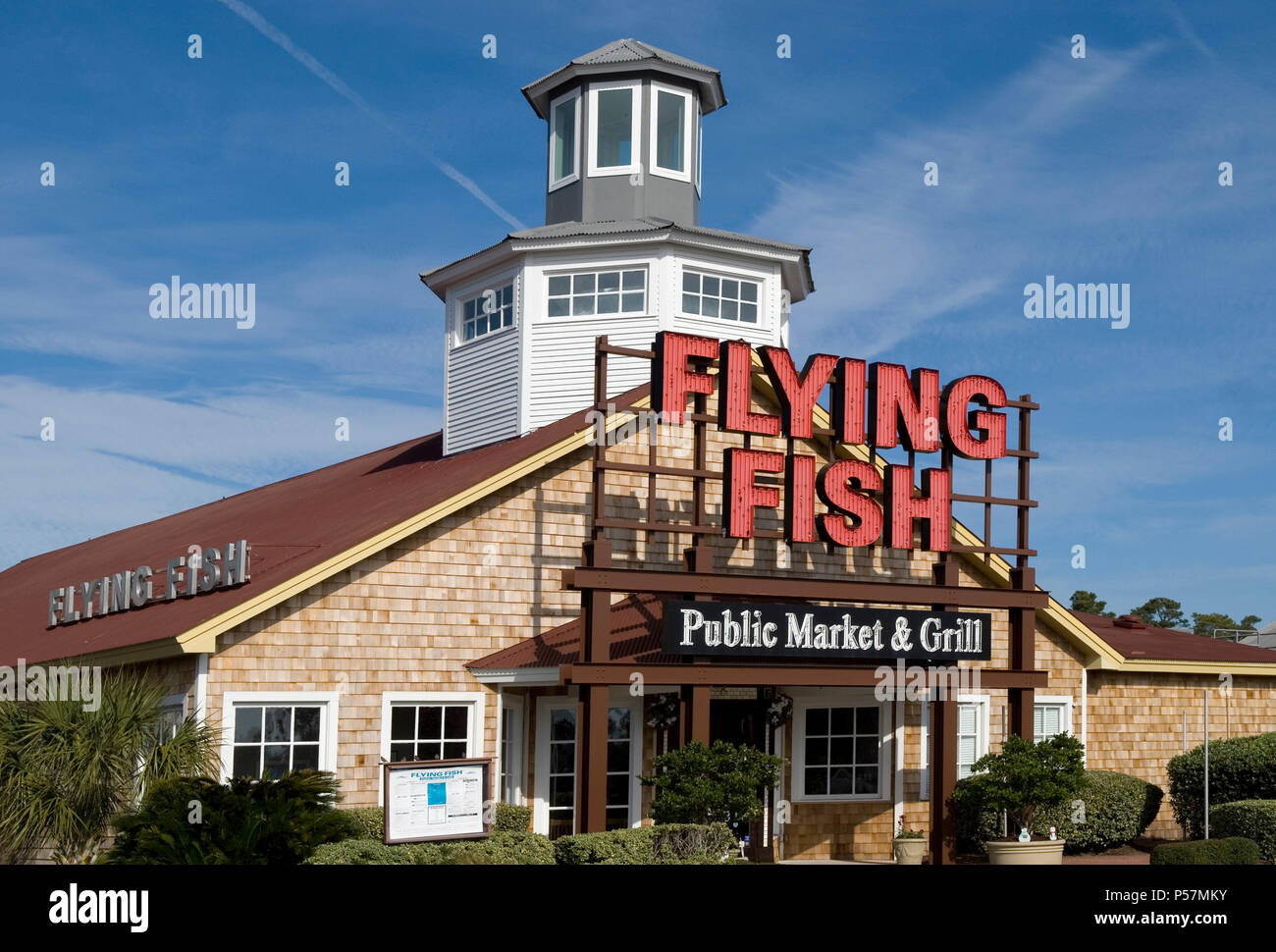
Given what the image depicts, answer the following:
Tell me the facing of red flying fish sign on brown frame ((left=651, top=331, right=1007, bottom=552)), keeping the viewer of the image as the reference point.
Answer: facing the viewer and to the right of the viewer

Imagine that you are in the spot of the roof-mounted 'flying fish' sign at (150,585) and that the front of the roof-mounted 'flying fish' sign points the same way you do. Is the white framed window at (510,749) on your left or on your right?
on your left

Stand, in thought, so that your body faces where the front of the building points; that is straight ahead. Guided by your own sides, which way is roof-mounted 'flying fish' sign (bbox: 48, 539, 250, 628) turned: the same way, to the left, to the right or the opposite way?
to the right

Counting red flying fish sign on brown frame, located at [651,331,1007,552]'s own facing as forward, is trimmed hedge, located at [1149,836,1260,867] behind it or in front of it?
in front

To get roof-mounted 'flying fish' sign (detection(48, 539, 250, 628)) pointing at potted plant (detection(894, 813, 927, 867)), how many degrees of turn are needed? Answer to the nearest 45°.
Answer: approximately 135° to its left

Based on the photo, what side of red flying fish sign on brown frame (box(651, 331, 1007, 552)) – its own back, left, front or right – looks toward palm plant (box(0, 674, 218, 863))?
right

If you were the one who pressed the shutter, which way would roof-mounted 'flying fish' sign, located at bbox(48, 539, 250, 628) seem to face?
facing the viewer and to the left of the viewer

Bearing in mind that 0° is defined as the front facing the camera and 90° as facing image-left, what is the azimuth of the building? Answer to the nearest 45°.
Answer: approximately 315°

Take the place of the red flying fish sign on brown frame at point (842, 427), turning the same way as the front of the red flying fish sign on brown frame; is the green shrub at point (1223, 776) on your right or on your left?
on your left

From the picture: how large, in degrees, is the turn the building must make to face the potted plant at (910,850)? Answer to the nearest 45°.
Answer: approximately 45° to its left
